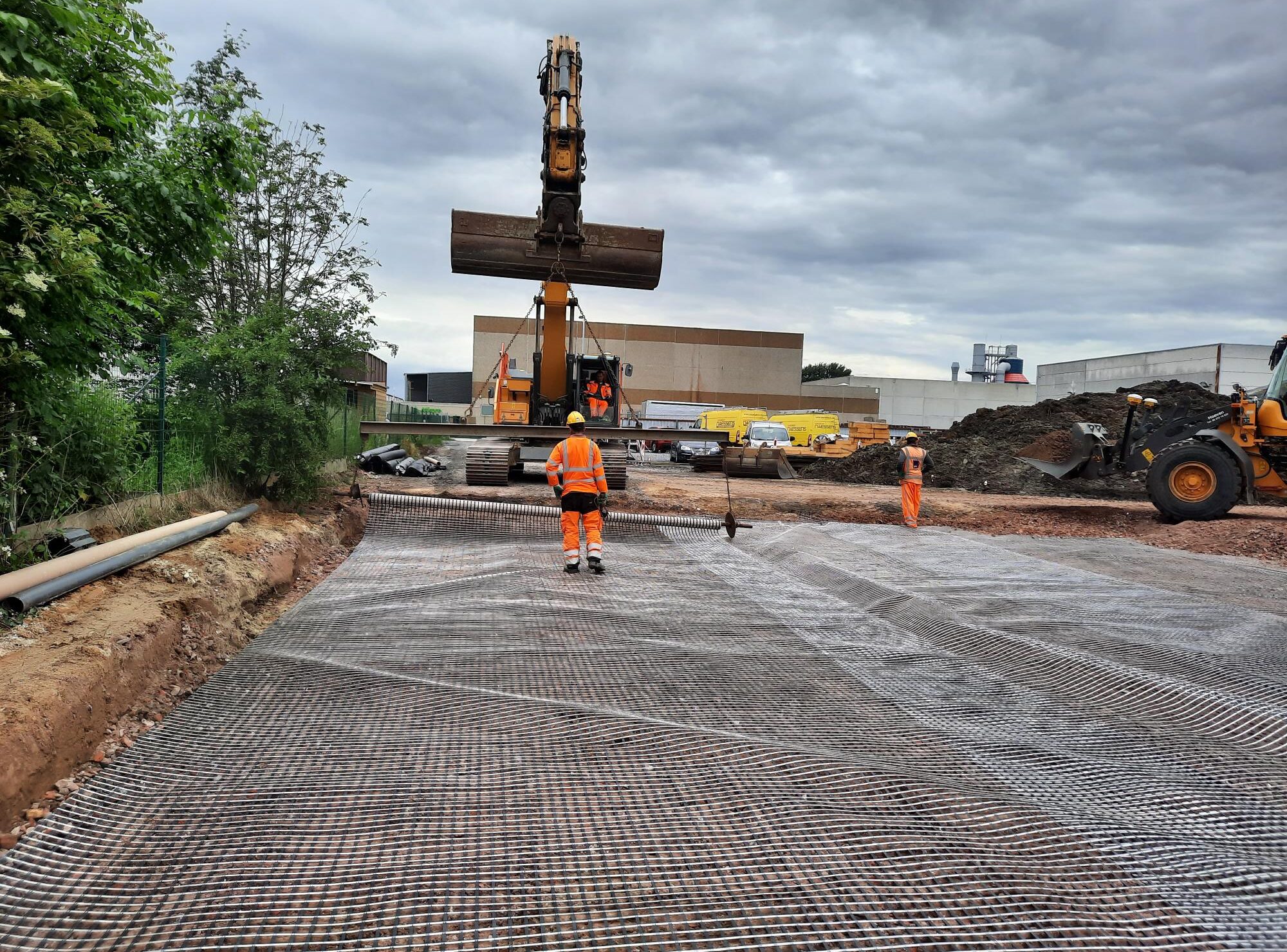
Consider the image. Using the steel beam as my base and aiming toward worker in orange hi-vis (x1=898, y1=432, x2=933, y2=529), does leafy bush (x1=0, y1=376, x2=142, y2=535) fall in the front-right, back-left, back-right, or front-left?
back-right

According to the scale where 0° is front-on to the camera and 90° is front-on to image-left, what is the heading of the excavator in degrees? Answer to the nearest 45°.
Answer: approximately 0°

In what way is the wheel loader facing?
to the viewer's left

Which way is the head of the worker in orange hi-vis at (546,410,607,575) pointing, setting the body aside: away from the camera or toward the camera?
away from the camera

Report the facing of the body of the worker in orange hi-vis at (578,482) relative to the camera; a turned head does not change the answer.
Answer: away from the camera
